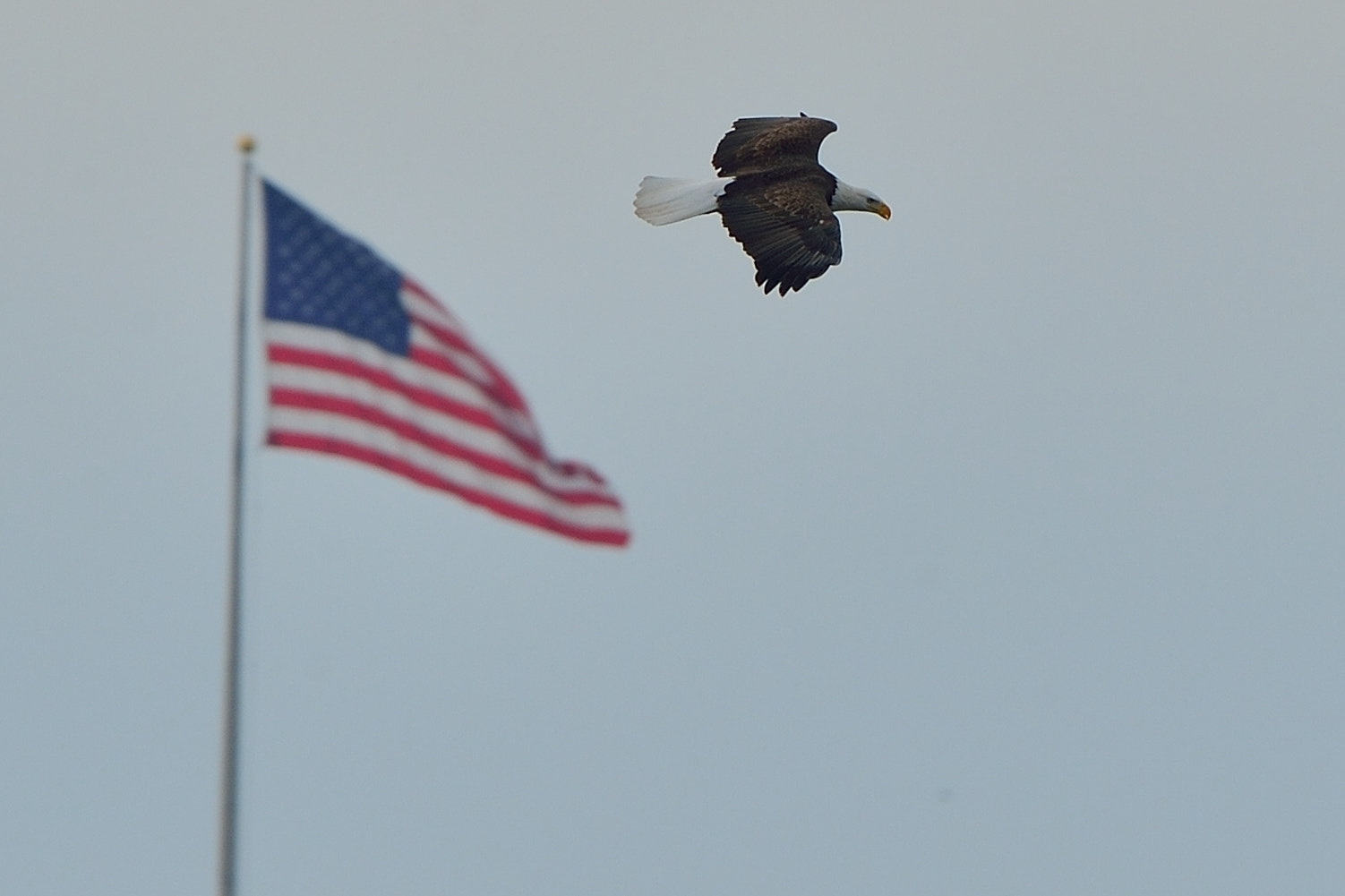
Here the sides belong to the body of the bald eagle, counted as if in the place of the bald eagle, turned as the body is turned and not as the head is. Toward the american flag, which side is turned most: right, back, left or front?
back

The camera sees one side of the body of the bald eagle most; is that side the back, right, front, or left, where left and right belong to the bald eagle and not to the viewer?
right
